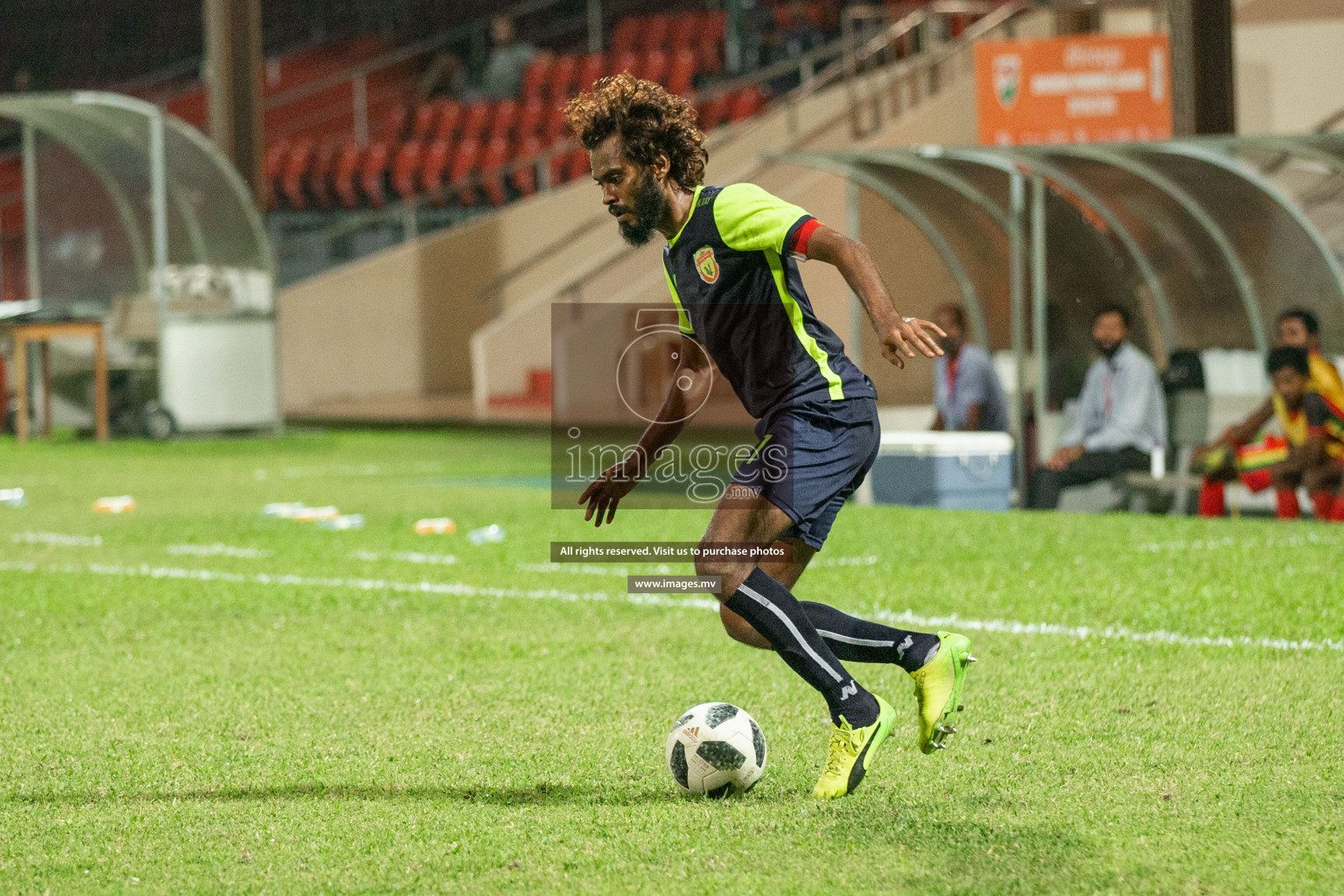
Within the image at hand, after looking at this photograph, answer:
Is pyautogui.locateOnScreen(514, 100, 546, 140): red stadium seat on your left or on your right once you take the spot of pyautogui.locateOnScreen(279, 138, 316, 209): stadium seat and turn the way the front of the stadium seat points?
on your left

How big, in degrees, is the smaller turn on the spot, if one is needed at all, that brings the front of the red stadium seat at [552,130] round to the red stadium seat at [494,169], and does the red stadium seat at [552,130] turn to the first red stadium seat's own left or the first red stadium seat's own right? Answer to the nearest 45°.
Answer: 0° — it already faces it

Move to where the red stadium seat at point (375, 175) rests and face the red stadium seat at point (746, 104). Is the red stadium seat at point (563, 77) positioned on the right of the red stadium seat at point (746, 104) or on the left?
left

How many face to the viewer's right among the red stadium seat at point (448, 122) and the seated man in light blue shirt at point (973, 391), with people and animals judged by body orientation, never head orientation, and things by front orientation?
0

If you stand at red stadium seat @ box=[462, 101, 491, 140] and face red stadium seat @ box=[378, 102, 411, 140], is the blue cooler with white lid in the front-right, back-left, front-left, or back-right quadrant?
back-left

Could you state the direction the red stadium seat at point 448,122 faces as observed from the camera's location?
facing the viewer and to the left of the viewer

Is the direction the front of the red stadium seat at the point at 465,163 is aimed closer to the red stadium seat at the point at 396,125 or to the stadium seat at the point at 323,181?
the stadium seat

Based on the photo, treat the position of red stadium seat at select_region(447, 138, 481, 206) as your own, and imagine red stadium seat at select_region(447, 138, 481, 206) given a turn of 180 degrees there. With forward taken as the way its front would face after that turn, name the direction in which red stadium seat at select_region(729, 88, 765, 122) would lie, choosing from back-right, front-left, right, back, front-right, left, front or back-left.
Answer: right

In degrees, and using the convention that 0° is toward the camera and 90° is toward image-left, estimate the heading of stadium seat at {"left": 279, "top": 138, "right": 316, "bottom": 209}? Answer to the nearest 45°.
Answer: approximately 45°

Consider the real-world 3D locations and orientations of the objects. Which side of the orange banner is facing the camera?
front

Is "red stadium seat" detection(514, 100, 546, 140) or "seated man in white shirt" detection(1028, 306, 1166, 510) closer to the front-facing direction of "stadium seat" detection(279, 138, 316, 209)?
the seated man in white shirt

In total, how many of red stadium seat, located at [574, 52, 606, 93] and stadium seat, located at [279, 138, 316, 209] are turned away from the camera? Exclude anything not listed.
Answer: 0
